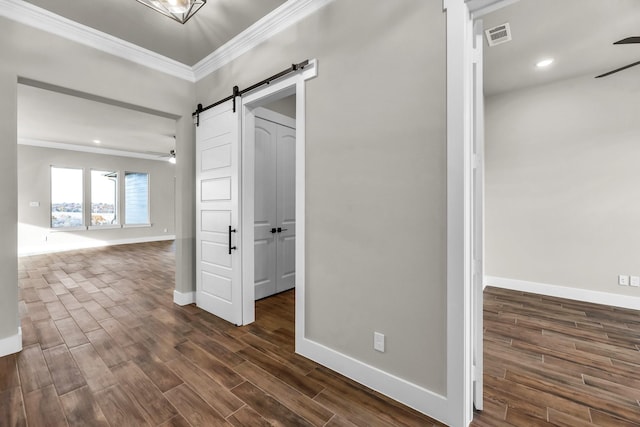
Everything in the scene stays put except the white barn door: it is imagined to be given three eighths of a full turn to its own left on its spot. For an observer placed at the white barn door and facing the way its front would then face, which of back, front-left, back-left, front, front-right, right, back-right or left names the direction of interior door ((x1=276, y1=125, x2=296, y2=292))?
front-left

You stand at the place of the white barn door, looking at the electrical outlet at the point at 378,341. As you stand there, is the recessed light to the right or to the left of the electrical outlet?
left

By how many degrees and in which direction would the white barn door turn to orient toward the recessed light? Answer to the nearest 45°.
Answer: approximately 135° to its left

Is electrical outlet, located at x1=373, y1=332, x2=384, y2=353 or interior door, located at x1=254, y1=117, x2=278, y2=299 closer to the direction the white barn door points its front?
the electrical outlet

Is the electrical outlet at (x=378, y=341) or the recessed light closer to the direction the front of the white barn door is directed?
the electrical outlet

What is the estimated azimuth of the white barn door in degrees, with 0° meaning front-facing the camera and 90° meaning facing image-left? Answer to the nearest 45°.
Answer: approximately 45°

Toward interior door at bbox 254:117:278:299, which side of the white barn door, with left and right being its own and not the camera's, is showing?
back
